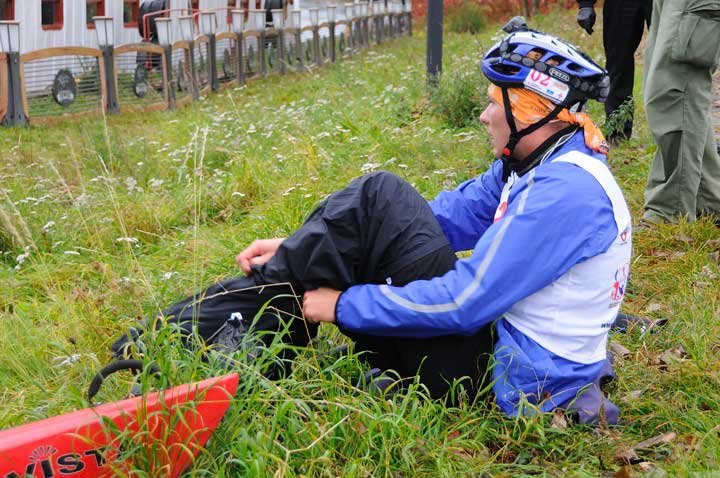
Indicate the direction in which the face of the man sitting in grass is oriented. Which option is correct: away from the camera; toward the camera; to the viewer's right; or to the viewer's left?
to the viewer's left

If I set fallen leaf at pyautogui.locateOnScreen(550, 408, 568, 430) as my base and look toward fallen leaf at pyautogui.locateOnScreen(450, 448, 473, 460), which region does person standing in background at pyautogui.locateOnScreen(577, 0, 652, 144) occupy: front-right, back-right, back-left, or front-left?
back-right

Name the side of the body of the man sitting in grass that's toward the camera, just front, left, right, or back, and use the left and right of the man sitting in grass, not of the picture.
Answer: left

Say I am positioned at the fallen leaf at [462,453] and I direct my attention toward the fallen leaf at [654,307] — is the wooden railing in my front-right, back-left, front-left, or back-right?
front-left
